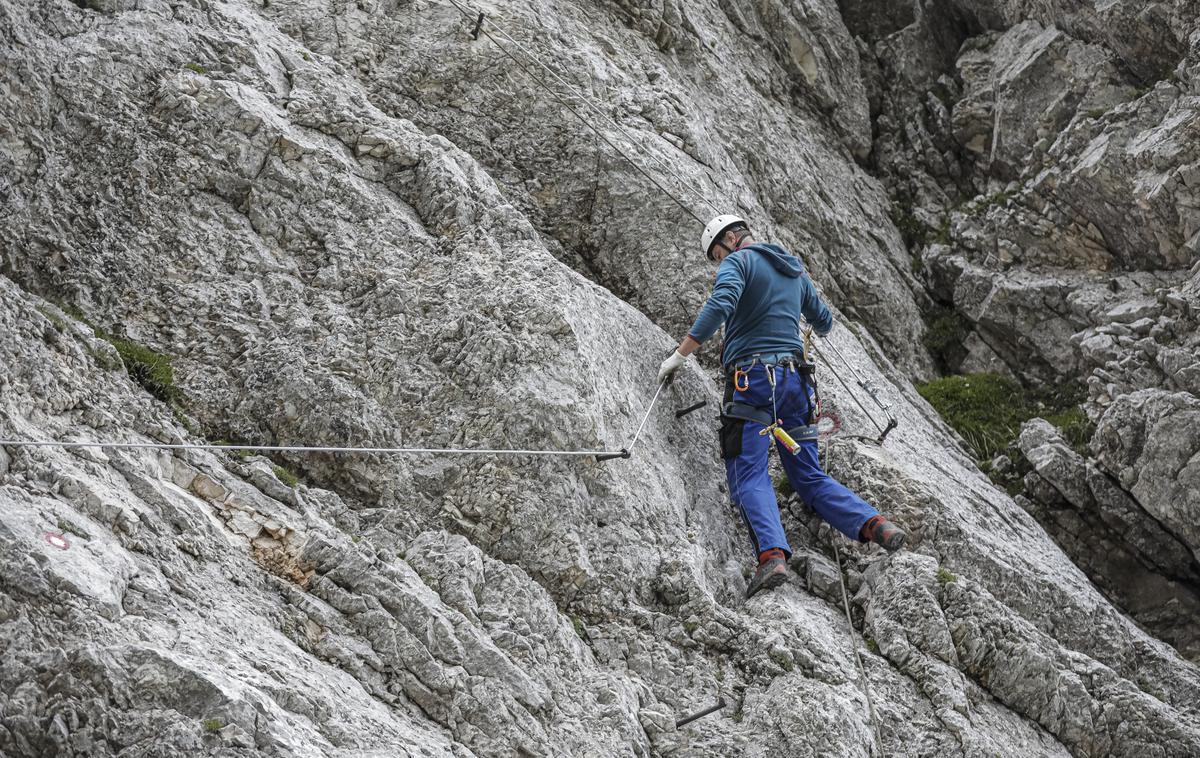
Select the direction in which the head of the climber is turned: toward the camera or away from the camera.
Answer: away from the camera

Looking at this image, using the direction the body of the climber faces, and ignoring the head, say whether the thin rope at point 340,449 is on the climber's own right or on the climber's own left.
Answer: on the climber's own left

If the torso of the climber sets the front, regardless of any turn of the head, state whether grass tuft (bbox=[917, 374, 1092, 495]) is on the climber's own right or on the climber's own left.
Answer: on the climber's own right

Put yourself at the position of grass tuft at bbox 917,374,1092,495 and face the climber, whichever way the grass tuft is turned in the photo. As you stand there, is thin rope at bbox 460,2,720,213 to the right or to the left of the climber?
right

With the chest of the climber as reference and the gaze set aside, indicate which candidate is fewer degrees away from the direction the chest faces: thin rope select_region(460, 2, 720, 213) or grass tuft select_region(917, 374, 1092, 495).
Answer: the thin rope

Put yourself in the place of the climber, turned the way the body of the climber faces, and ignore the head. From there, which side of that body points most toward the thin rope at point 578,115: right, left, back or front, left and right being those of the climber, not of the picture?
front

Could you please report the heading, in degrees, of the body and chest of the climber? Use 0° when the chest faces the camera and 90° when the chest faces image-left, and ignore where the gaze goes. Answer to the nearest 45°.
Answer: approximately 135°
